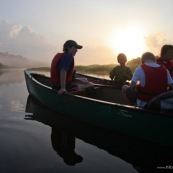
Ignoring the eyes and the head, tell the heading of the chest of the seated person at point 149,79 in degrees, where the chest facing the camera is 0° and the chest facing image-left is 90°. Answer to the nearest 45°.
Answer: approximately 135°
